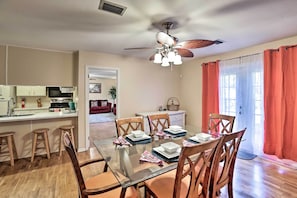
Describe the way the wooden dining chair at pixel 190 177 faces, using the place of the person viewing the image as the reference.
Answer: facing away from the viewer and to the left of the viewer

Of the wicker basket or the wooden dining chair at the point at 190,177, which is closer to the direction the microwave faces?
the wooden dining chair

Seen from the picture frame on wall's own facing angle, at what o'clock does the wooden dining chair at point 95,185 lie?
The wooden dining chair is roughly at 12 o'clock from the picture frame on wall.

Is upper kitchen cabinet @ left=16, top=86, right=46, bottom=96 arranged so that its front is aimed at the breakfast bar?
yes

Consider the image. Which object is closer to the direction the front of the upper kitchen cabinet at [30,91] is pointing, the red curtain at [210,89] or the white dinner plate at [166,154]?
the white dinner plate

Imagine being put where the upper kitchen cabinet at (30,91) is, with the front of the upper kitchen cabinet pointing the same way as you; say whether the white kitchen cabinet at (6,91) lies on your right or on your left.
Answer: on your right

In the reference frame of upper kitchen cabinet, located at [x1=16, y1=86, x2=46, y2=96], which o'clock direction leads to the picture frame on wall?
The picture frame on wall is roughly at 7 o'clock from the upper kitchen cabinet.
